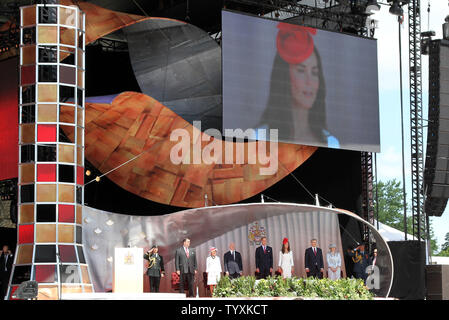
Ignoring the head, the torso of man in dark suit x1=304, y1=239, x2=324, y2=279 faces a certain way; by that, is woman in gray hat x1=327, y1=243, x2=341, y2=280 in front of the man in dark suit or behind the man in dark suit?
behind

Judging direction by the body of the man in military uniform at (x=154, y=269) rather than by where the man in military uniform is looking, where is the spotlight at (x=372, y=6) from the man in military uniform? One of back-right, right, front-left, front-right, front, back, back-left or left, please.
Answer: back-left

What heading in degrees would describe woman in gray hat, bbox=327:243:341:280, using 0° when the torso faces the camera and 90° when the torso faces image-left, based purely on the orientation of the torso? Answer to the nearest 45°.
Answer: approximately 0°

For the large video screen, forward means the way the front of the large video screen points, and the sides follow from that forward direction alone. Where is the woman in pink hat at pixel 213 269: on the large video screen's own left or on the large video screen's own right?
on the large video screen's own right

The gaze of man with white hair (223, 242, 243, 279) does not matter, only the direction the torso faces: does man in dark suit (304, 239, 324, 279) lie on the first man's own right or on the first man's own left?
on the first man's own left

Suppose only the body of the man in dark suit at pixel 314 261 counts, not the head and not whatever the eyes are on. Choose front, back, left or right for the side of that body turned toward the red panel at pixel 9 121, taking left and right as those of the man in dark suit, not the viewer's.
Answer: right

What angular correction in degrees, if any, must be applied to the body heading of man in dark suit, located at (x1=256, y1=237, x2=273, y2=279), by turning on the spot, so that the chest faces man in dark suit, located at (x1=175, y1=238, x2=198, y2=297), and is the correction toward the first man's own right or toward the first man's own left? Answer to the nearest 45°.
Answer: approximately 45° to the first man's own right

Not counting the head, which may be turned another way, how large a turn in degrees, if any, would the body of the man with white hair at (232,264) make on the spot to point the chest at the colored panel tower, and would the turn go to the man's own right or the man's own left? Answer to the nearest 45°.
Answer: approximately 45° to the man's own right
